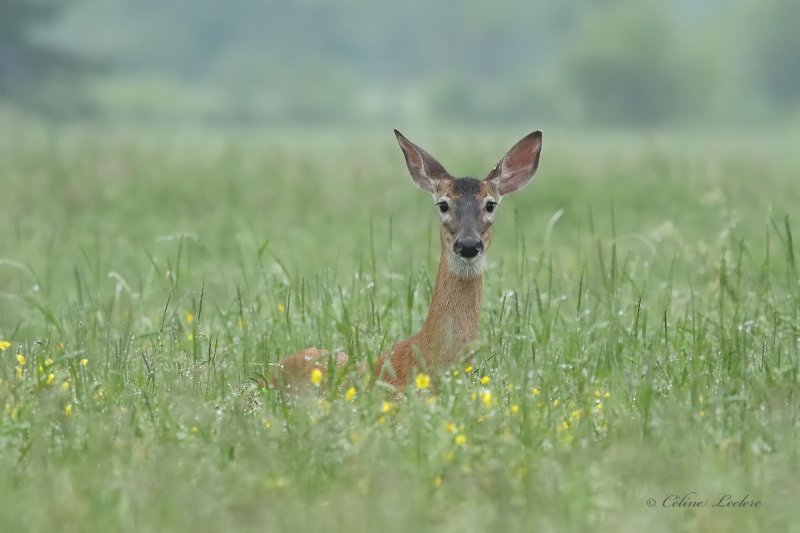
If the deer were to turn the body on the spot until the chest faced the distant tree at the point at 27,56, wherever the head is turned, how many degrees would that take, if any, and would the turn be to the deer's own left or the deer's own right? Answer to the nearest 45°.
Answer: approximately 135° to the deer's own left

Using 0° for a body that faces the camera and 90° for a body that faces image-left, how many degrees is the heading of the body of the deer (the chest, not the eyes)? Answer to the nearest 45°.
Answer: approximately 315°

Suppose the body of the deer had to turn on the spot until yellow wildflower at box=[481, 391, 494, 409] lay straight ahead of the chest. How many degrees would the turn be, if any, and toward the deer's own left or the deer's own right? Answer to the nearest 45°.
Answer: approximately 45° to the deer's own right

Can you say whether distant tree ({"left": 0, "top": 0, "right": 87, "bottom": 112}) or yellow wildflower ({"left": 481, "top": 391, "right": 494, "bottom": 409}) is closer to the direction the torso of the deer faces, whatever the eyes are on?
the yellow wildflower
